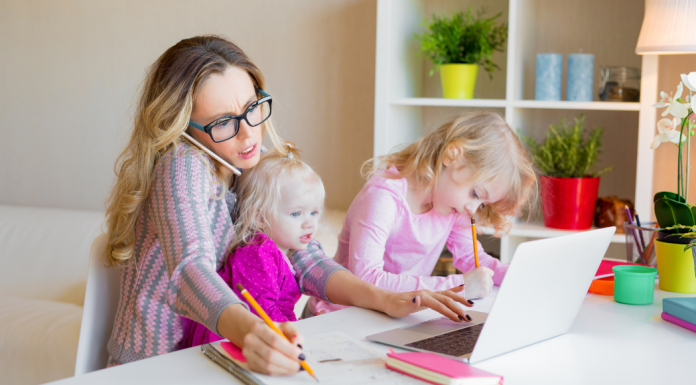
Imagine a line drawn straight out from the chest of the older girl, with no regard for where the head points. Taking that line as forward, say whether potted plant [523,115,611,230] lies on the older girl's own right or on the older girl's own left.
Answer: on the older girl's own left

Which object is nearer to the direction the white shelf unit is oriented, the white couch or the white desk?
the white desk

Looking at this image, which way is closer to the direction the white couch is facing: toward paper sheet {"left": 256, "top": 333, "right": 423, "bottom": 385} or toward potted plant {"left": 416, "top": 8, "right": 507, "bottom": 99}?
the paper sheet

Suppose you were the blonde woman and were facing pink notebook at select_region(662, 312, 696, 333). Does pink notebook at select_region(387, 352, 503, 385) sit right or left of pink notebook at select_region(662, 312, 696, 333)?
right

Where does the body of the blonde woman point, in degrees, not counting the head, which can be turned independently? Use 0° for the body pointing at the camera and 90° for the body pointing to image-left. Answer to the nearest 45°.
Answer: approximately 315°

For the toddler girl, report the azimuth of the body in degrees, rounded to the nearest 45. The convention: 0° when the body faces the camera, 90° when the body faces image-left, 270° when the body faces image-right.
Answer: approximately 315°

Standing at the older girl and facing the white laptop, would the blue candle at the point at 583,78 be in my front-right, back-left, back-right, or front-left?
back-left

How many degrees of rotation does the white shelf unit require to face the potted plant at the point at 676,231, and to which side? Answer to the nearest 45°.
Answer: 0° — it already faces it

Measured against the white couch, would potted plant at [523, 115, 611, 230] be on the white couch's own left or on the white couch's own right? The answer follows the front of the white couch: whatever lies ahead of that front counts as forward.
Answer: on the white couch's own left
